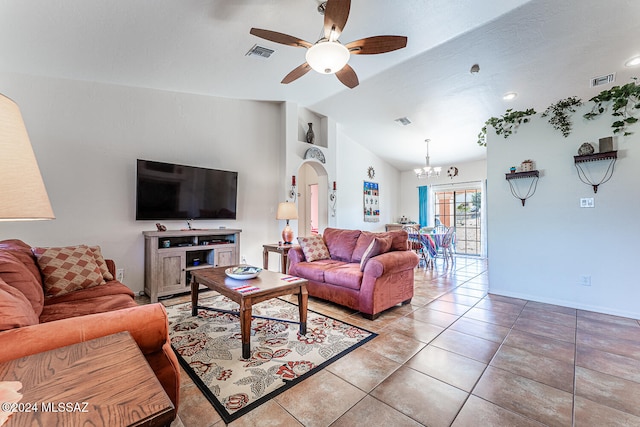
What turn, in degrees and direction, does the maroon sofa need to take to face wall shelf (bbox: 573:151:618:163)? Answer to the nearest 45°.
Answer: approximately 135° to its left

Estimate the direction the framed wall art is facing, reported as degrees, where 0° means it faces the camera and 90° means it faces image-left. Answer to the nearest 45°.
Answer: approximately 315°

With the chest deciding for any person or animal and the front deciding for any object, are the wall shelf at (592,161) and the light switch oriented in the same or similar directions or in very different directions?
same or similar directions

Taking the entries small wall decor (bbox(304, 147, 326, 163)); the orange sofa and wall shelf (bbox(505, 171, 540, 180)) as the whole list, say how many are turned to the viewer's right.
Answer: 1

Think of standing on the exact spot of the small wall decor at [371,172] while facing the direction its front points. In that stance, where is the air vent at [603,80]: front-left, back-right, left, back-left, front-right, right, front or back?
front

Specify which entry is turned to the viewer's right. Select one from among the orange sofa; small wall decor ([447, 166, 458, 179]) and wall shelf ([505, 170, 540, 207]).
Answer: the orange sofa

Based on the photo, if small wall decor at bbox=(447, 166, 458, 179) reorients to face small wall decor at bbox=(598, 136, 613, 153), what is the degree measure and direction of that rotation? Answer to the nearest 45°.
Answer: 0° — it already faces it

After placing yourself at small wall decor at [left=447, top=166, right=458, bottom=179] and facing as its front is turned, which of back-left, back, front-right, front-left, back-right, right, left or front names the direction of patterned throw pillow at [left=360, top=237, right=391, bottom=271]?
front

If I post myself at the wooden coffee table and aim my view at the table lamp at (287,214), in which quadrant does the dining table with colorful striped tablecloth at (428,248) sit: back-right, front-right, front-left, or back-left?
front-right

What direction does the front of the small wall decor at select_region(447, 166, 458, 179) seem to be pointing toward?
toward the camera

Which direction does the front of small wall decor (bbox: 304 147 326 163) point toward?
toward the camera

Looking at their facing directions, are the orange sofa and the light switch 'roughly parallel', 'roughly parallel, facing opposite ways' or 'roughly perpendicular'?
roughly parallel, facing opposite ways
